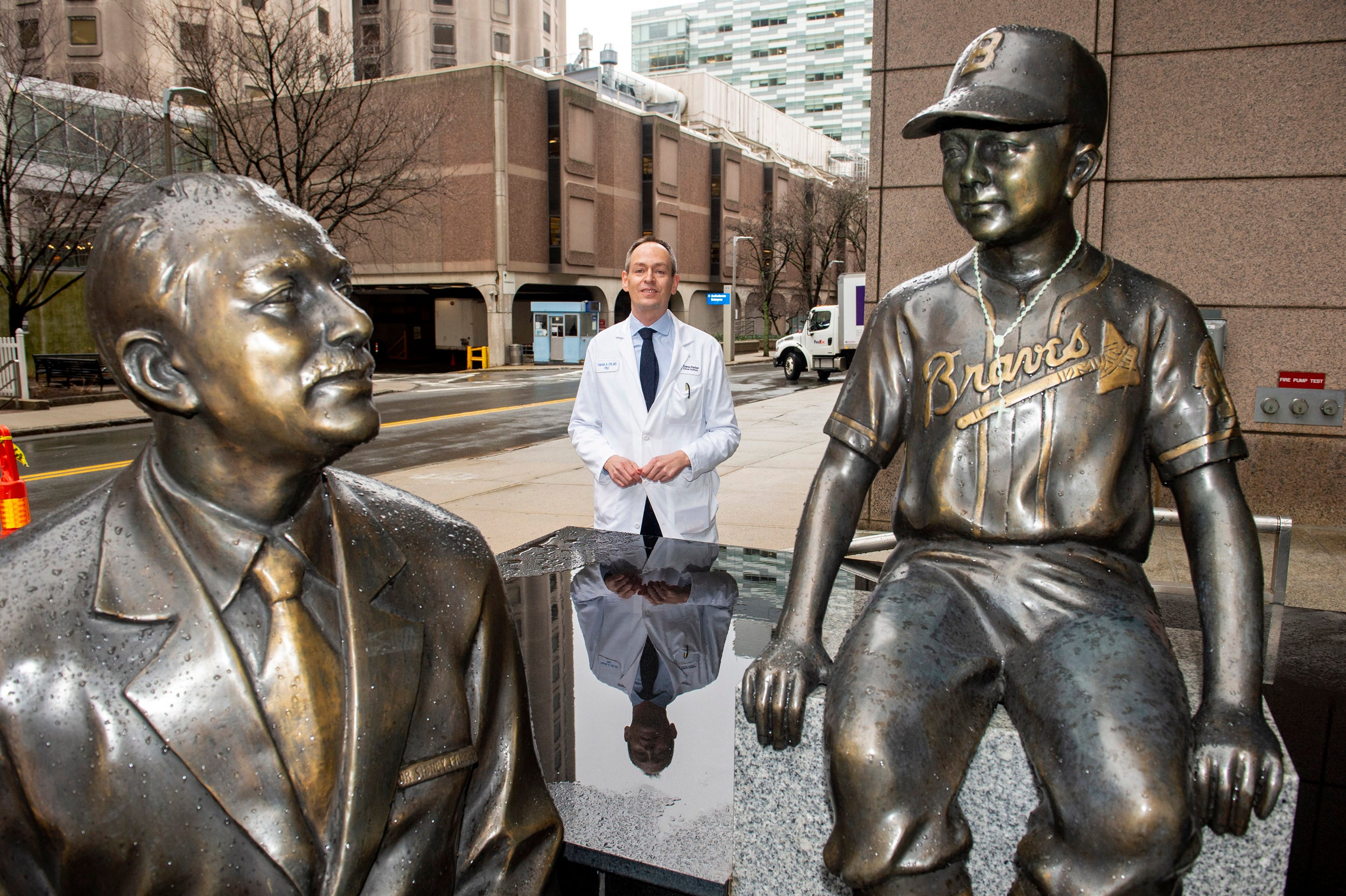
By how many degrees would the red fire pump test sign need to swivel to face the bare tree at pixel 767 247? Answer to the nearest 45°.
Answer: approximately 135° to its right

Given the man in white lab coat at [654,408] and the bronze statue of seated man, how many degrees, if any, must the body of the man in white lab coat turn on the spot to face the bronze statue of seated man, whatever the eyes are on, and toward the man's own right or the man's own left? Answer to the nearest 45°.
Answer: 0° — they already face it

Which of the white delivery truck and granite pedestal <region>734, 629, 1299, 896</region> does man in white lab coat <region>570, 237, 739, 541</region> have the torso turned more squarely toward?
the granite pedestal

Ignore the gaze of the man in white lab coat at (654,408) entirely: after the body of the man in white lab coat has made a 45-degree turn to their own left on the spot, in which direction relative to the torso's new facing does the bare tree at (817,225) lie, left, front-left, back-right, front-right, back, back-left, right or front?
back-left

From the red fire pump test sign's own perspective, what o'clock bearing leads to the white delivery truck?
The white delivery truck is roughly at 5 o'clock from the red fire pump test sign.

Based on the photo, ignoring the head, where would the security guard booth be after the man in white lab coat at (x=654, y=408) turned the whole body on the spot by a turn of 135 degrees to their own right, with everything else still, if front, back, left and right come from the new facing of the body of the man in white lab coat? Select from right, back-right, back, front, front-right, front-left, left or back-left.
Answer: front-right

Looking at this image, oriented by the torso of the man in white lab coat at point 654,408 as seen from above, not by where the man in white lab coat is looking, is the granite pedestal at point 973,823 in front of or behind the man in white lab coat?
in front

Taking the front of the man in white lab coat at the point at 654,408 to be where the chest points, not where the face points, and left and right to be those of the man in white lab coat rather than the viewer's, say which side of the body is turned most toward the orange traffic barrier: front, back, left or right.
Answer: right

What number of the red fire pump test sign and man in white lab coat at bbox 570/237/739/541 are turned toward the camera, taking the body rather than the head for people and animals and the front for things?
2

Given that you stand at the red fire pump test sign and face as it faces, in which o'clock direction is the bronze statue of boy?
The bronze statue of boy is roughly at 12 o'clock from the red fire pump test sign.

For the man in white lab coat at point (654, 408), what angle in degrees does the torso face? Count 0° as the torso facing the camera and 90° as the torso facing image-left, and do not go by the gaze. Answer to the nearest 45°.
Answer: approximately 0°

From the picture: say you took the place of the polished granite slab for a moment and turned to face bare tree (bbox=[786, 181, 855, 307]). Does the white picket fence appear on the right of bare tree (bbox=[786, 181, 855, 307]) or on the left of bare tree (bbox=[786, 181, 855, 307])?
left
